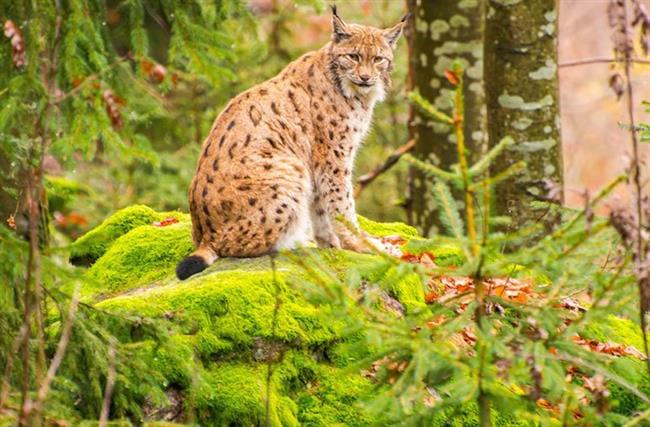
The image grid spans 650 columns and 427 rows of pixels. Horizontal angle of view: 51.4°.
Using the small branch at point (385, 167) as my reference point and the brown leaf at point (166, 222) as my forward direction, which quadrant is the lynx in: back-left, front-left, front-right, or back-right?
front-left

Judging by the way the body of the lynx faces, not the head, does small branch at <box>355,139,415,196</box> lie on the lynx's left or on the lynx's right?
on the lynx's left

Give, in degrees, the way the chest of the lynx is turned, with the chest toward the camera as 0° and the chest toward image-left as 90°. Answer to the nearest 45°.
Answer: approximately 270°

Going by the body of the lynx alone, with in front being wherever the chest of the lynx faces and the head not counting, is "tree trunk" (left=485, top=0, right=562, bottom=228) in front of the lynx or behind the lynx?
in front

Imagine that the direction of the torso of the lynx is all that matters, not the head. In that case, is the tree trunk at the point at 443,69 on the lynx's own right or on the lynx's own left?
on the lynx's own left
